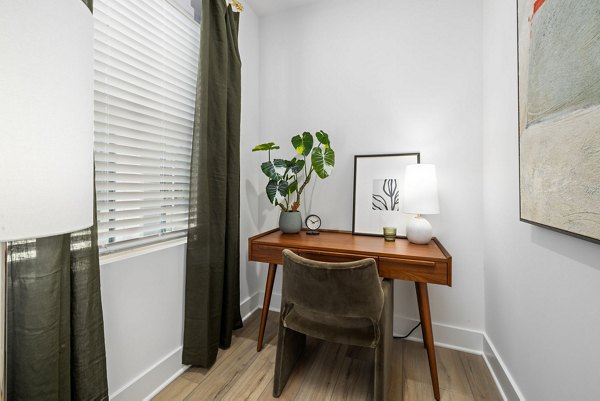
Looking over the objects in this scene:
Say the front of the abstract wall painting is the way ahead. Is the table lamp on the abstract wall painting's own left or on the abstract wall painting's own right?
on the abstract wall painting's own right

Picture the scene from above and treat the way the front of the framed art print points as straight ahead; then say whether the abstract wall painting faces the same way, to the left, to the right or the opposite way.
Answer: to the right

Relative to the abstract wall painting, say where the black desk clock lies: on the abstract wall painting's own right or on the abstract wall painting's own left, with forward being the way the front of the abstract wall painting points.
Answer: on the abstract wall painting's own right

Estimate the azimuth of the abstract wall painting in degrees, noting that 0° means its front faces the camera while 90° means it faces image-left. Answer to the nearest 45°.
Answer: approximately 45°

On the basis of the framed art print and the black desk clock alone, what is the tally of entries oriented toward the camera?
2

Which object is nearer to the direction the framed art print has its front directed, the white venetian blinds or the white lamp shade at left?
the white lamp shade at left

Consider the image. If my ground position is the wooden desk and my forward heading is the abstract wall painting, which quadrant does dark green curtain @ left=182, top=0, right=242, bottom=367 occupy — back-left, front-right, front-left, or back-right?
back-right

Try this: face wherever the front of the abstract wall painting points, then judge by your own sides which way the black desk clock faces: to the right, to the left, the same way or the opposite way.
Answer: to the left

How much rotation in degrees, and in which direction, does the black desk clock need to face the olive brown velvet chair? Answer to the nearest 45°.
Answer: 0° — it already faces it
